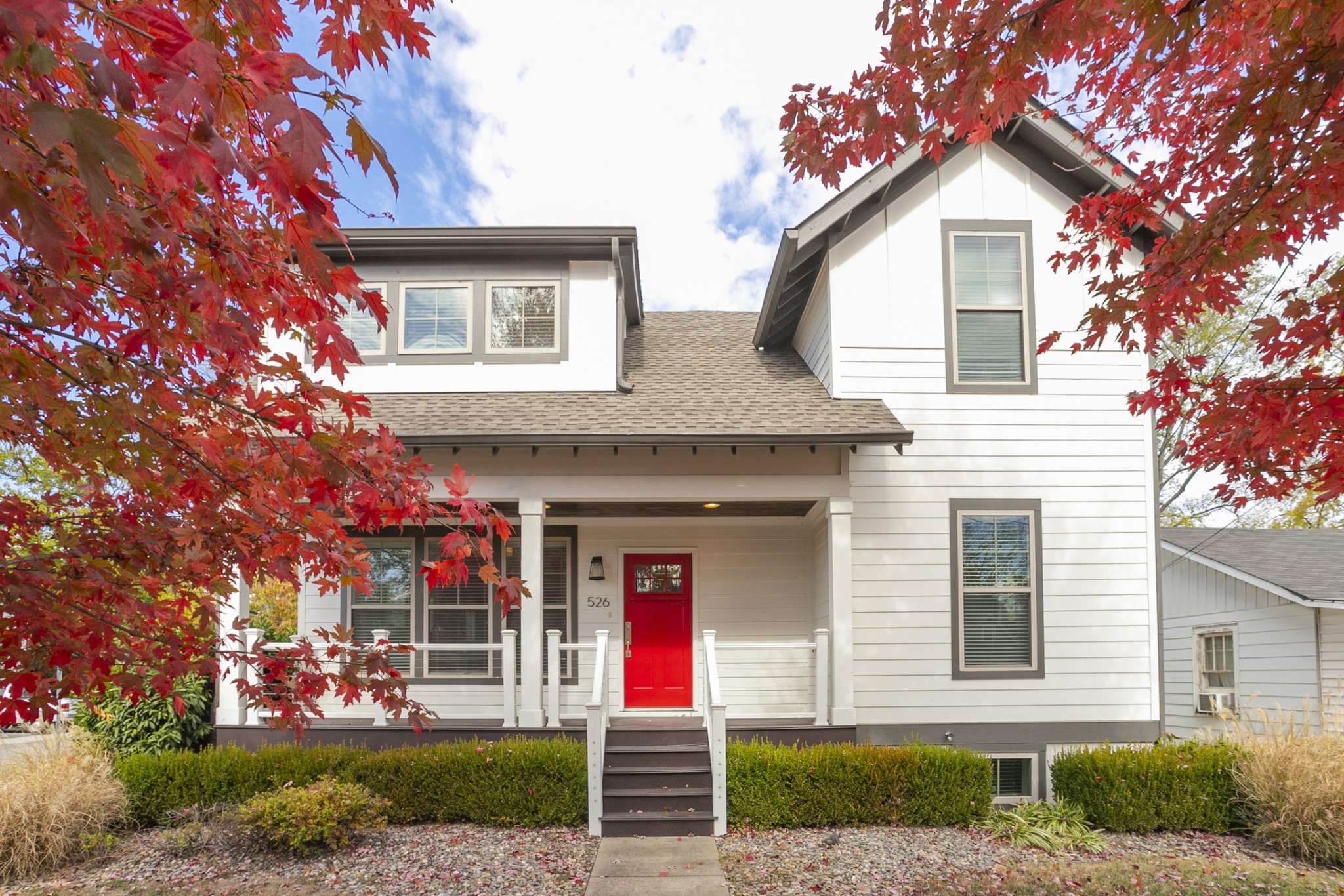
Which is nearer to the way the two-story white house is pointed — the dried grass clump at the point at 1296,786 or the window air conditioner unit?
the dried grass clump

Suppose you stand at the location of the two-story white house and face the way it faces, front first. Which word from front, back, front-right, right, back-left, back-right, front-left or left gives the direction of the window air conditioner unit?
back-left

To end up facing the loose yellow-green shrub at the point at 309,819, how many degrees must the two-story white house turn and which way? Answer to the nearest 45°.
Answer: approximately 45° to its right

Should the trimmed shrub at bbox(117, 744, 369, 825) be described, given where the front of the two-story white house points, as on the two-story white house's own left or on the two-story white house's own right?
on the two-story white house's own right

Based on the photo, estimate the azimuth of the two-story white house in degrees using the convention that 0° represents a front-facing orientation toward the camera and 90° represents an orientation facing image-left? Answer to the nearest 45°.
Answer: approximately 0°

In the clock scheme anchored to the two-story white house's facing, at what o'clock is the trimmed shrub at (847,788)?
The trimmed shrub is roughly at 12 o'clock from the two-story white house.
